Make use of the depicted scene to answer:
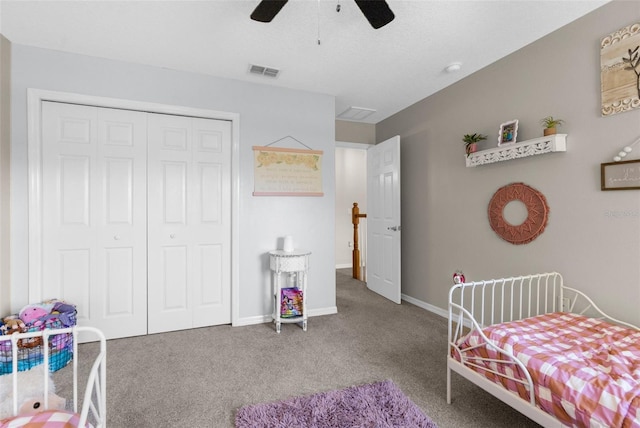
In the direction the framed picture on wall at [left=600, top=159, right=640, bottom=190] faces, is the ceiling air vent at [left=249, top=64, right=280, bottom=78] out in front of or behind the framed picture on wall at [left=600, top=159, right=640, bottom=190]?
in front

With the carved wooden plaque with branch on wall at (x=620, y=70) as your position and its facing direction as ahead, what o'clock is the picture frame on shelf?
The picture frame on shelf is roughly at 2 o'clock from the carved wooden plaque with branch on wall.

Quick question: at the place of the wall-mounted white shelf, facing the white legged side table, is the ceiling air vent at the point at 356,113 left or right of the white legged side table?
right

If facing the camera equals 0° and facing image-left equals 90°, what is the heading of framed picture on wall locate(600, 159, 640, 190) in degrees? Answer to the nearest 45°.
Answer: approximately 45°

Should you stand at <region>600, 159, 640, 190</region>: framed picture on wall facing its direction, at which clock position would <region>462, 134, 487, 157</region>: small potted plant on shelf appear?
The small potted plant on shelf is roughly at 2 o'clock from the framed picture on wall.

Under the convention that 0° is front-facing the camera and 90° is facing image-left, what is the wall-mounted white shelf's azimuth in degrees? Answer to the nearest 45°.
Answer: approximately 45°

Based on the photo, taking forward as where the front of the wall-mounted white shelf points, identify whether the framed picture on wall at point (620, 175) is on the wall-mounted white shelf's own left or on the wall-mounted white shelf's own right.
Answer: on the wall-mounted white shelf's own left

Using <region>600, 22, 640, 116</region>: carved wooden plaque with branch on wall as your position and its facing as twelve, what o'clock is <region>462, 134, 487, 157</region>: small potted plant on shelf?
The small potted plant on shelf is roughly at 2 o'clock from the carved wooden plaque with branch on wall.

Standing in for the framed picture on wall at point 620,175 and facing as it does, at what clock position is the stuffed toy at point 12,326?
The stuffed toy is roughly at 12 o'clock from the framed picture on wall.

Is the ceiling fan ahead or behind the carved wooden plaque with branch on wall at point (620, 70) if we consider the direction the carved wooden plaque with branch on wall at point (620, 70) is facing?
ahead
